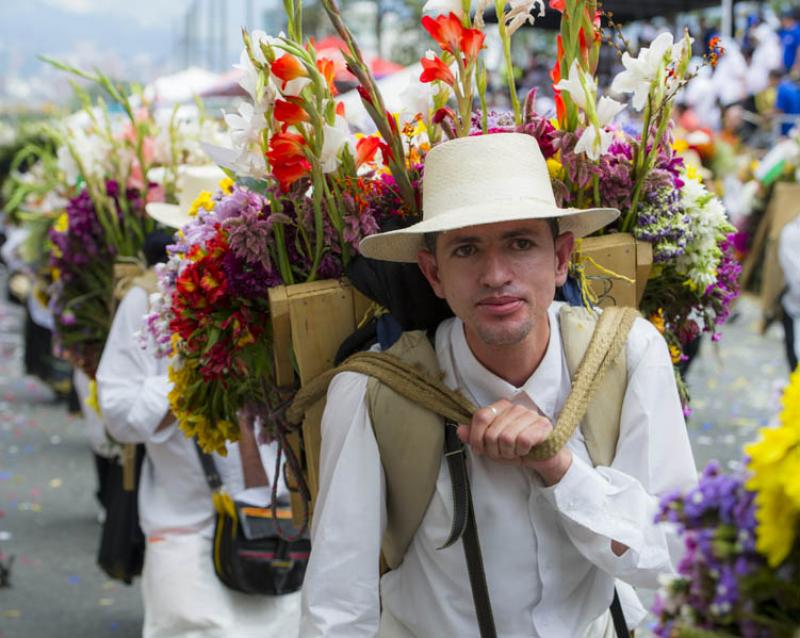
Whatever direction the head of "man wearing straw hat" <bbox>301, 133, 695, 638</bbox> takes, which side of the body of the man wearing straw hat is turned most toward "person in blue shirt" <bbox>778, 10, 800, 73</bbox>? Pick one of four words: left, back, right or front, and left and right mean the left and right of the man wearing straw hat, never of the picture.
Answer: back

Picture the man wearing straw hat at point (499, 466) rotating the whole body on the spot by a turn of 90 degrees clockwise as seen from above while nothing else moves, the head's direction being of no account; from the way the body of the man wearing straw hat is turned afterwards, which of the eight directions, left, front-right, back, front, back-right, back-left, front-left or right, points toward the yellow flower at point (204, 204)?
front-right

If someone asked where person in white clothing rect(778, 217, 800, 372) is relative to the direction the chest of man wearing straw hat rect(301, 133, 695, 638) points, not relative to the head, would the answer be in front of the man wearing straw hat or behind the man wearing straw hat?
behind

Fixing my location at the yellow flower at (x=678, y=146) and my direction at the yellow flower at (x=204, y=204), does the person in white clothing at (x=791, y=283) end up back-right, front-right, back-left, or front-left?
back-right

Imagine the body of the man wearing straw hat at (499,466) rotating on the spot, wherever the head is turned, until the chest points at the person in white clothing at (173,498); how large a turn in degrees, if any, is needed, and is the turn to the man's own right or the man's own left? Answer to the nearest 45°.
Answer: approximately 135° to the man's own right

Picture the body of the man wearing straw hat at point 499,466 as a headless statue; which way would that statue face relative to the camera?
toward the camera

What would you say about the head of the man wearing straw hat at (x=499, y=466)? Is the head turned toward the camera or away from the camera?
toward the camera

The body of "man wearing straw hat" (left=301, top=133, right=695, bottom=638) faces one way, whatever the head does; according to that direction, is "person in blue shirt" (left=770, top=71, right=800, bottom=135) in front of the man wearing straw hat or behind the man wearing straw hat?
behind
